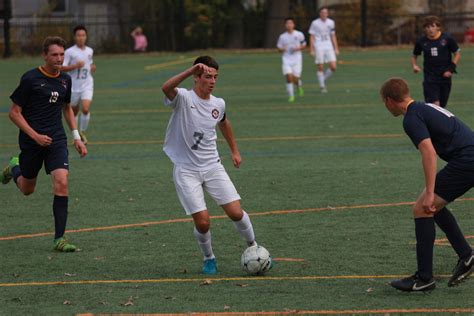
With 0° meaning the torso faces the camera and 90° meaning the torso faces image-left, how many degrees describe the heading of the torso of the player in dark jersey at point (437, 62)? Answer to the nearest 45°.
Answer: approximately 0°

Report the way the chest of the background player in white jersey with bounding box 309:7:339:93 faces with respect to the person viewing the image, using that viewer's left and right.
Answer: facing the viewer

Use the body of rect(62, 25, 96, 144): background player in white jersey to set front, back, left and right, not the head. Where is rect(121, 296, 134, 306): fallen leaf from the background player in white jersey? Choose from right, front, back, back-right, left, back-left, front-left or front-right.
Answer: front

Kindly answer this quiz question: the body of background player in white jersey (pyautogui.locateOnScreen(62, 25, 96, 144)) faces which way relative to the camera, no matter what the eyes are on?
toward the camera

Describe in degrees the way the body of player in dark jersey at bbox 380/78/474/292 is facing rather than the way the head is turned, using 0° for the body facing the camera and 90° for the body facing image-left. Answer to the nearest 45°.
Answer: approximately 90°

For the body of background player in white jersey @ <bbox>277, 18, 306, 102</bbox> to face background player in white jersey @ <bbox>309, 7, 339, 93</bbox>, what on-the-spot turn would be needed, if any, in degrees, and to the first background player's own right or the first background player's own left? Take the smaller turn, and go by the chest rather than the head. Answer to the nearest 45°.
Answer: approximately 135° to the first background player's own left

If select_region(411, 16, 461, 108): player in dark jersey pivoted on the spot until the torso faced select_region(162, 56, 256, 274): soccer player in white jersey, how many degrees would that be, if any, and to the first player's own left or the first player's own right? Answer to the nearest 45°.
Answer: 0° — they already face them

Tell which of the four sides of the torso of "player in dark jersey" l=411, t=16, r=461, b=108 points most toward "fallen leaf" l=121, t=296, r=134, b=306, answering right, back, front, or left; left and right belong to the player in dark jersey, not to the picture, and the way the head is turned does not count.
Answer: front
